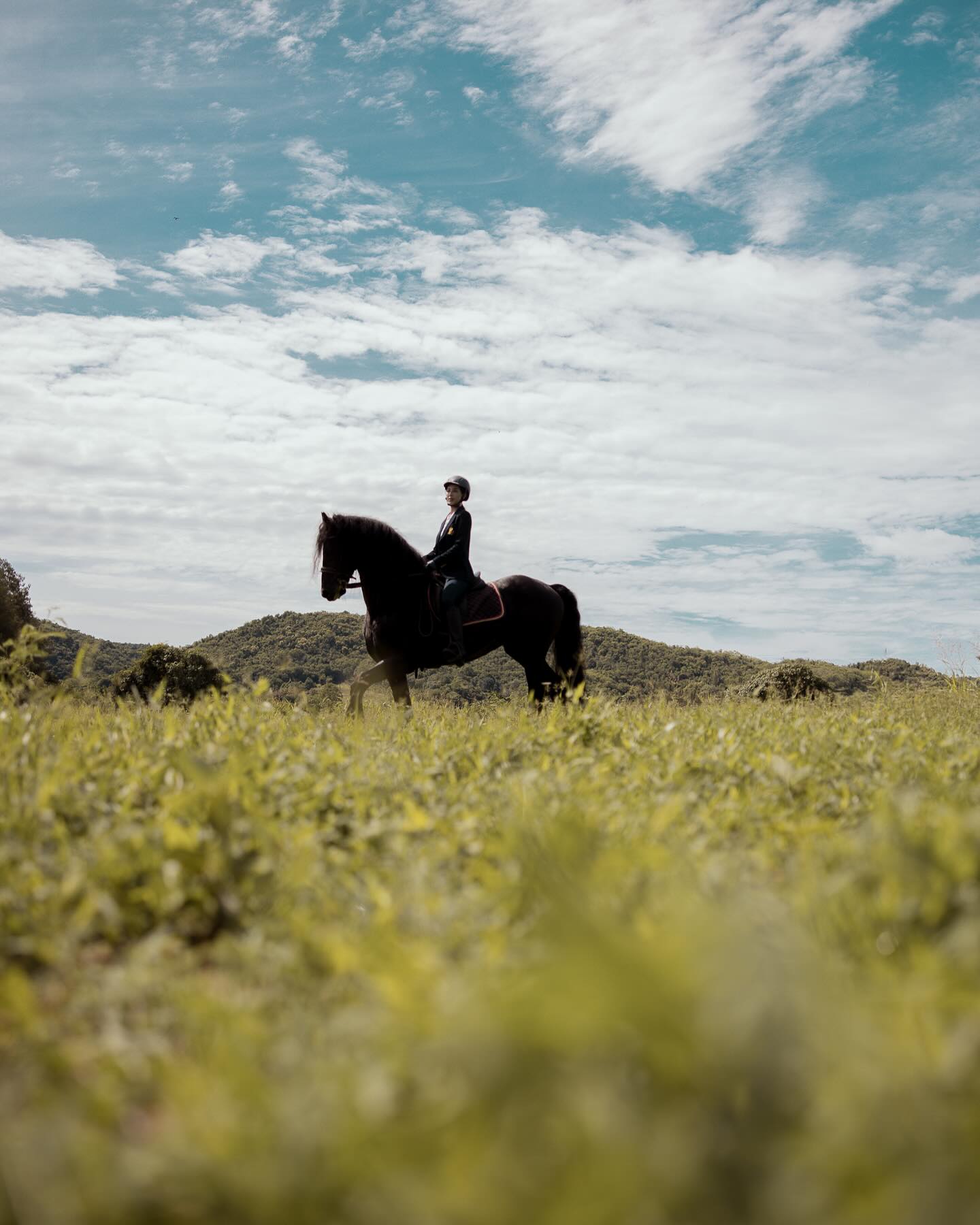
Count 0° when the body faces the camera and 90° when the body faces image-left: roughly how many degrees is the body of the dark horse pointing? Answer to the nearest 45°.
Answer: approximately 90°

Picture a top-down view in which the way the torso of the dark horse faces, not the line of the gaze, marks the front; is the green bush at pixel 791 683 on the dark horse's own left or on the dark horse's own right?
on the dark horse's own right

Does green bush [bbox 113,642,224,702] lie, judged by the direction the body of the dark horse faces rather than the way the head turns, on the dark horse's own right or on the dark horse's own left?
on the dark horse's own right

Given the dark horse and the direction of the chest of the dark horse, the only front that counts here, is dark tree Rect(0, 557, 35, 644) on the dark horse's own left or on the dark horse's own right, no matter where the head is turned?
on the dark horse's own right
